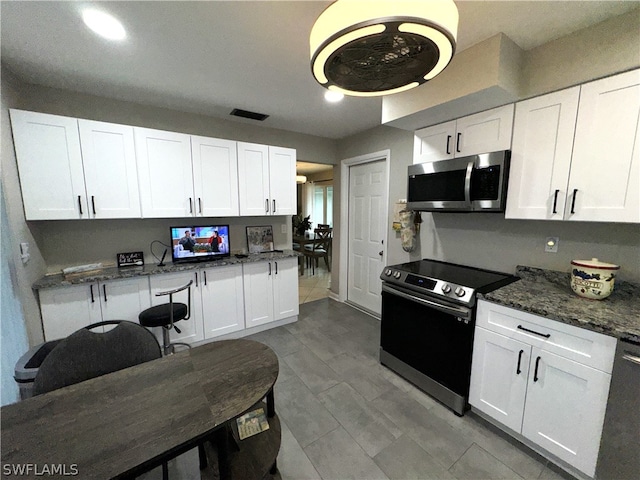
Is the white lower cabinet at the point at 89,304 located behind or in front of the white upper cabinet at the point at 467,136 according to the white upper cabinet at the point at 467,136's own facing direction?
in front

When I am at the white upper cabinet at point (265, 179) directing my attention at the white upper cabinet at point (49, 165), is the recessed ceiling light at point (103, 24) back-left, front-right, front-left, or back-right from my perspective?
front-left

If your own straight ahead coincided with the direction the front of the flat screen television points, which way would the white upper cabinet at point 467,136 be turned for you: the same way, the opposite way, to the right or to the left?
to the right

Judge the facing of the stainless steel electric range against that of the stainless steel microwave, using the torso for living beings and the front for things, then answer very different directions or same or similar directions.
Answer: same or similar directions

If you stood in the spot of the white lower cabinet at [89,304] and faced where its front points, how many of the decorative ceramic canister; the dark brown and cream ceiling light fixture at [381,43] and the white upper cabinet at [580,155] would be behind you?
0

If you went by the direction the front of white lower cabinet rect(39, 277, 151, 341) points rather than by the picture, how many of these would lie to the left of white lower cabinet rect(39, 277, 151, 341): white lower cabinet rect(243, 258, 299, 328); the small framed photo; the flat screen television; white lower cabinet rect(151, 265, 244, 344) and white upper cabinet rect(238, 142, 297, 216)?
5

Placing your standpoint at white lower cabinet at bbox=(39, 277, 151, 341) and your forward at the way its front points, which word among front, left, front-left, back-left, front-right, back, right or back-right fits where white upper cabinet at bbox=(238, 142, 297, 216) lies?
left

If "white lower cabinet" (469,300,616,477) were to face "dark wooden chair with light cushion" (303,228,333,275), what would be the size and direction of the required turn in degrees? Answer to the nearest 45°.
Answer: approximately 90° to its right

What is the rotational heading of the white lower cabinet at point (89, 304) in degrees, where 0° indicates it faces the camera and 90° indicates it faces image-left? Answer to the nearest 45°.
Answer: approximately 0°

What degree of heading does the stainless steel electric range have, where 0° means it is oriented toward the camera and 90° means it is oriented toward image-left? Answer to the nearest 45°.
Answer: approximately 45°

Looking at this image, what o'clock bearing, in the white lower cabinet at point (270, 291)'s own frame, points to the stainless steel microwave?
The stainless steel microwave is roughly at 12 o'clock from the white lower cabinet.

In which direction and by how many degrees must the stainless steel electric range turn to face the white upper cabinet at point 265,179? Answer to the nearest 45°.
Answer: approximately 45° to its right

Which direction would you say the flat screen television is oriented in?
toward the camera

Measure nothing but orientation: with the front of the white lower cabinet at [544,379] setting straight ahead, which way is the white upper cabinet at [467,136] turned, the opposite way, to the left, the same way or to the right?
the same way

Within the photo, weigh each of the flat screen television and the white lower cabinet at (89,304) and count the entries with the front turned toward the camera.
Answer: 2

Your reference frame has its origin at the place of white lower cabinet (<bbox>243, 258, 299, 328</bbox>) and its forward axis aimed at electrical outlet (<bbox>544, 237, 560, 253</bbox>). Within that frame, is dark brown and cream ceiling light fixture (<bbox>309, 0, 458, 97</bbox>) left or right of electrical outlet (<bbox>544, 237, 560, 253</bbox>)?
right

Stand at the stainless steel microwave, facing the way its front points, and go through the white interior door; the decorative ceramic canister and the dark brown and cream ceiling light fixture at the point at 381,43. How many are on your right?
1

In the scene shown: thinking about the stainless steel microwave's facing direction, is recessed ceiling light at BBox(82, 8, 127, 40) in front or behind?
in front
